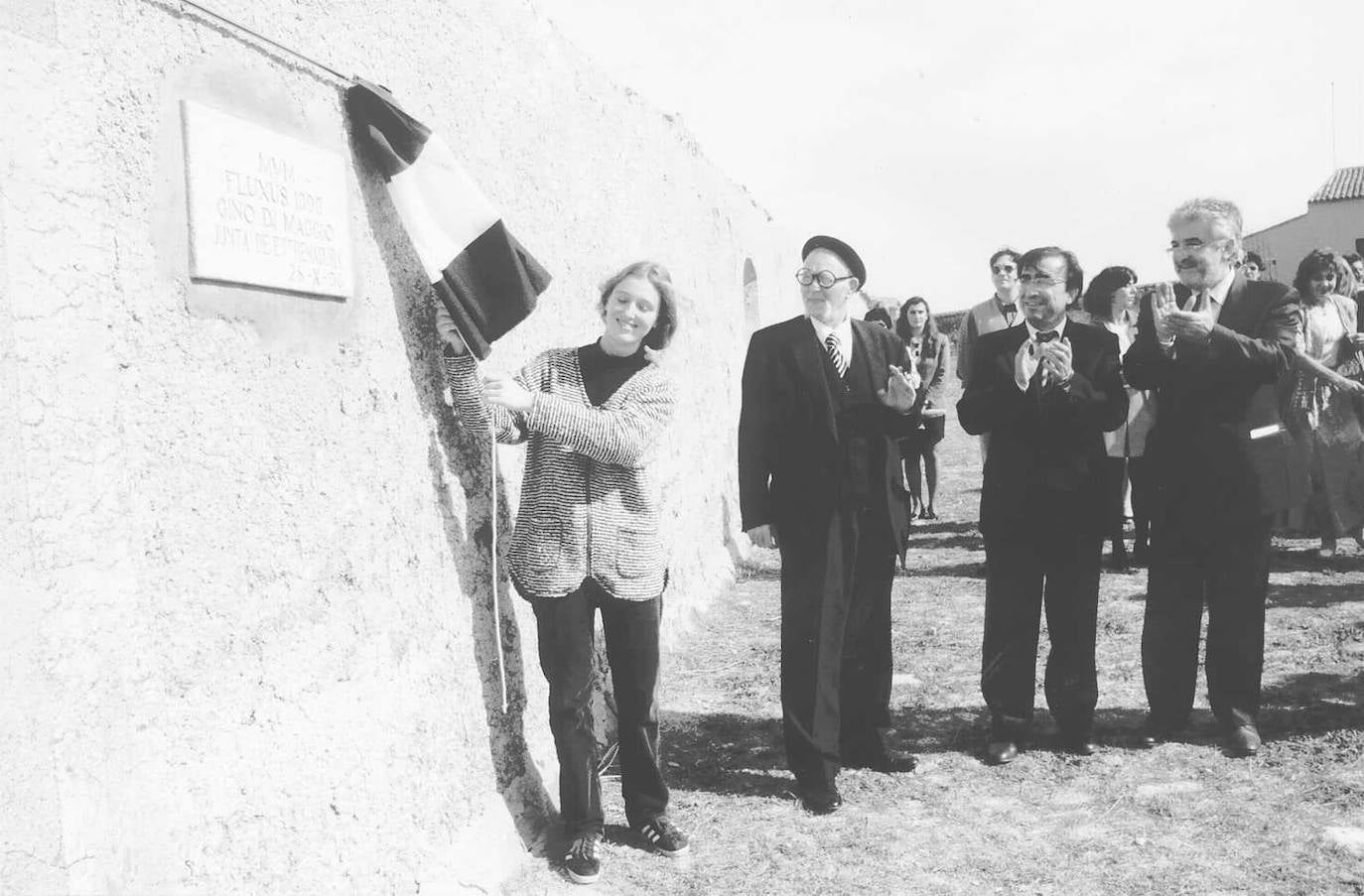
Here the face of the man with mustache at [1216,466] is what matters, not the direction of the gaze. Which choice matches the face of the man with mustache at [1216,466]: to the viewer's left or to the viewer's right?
to the viewer's left

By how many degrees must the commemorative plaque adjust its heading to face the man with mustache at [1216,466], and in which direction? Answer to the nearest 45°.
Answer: approximately 45° to its left

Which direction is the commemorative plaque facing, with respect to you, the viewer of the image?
facing the viewer and to the right of the viewer

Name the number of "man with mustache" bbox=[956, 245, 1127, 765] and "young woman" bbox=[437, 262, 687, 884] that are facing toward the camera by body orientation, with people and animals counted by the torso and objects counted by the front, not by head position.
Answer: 2

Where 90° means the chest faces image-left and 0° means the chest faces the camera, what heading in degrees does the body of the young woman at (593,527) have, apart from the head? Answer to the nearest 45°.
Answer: approximately 0°

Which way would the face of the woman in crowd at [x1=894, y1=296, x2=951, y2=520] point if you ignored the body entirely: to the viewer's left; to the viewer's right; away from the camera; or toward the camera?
toward the camera

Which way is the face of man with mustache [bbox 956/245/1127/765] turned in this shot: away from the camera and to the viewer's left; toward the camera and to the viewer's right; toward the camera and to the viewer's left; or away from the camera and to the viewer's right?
toward the camera and to the viewer's left

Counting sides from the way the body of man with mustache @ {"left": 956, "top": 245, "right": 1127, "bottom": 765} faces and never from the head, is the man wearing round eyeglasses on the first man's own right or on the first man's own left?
on the first man's own right

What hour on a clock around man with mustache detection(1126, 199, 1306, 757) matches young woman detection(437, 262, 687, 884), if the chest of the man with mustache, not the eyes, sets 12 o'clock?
The young woman is roughly at 12 o'clock from the man with mustache.

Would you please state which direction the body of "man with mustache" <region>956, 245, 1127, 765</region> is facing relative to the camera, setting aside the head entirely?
toward the camera

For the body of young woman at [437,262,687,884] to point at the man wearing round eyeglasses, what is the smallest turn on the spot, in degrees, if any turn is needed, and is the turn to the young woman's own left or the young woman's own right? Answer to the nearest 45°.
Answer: approximately 135° to the young woman's own left

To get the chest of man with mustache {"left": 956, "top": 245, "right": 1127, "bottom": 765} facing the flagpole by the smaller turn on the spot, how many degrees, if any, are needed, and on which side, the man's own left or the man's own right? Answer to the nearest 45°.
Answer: approximately 45° to the man's own right

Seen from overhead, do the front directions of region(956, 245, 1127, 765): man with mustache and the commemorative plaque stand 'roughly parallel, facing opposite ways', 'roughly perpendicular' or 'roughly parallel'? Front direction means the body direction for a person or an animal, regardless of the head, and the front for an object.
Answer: roughly perpendicular
